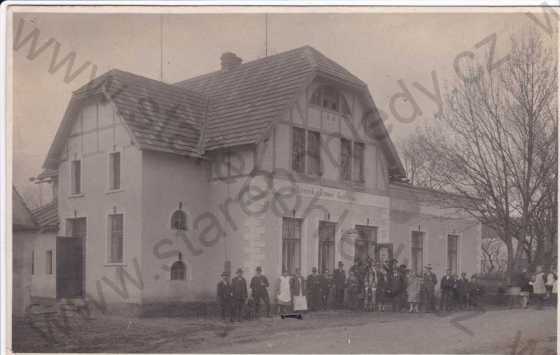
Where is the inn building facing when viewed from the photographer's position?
facing the viewer and to the right of the viewer

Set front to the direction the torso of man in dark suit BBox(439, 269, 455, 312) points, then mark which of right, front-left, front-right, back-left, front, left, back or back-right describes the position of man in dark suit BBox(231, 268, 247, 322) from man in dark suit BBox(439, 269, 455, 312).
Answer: front-right

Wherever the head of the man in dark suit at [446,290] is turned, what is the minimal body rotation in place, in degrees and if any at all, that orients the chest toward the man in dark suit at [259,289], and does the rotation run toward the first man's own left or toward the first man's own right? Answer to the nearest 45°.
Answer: approximately 45° to the first man's own right

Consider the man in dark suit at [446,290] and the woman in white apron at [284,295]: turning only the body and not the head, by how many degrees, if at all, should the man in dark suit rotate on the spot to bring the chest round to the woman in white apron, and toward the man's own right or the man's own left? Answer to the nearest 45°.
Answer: approximately 45° to the man's own right

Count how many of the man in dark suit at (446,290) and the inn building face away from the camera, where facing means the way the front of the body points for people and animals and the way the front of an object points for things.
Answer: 0

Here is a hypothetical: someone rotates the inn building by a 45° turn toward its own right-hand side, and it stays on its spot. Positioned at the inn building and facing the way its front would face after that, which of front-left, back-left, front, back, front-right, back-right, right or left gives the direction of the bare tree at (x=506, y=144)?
left

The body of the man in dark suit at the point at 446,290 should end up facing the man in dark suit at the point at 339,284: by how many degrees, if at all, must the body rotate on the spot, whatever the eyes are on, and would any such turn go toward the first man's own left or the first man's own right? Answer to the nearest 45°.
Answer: approximately 90° to the first man's own right
